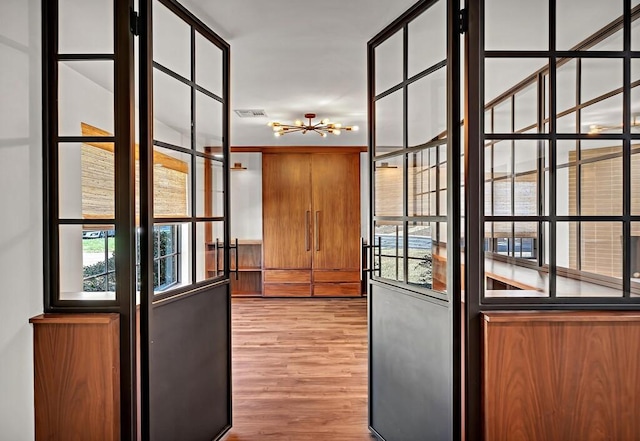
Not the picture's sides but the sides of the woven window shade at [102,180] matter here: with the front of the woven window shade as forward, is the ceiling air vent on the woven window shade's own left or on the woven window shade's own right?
on the woven window shade's own left

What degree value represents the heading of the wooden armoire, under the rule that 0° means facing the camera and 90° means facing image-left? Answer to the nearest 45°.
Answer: approximately 0°

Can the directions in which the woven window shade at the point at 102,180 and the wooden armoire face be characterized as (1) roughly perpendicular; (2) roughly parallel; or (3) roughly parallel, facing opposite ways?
roughly perpendicular

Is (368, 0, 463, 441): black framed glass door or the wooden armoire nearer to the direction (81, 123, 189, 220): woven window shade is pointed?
the black framed glass door

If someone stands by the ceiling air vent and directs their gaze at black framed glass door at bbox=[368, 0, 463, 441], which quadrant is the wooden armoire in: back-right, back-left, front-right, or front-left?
back-left

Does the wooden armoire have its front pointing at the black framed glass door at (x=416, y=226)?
yes

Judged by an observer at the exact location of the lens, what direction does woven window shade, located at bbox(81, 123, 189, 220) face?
facing the viewer and to the right of the viewer

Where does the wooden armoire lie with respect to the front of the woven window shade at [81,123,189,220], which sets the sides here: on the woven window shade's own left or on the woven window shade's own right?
on the woven window shade's own left

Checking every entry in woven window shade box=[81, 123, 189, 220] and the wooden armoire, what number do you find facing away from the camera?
0

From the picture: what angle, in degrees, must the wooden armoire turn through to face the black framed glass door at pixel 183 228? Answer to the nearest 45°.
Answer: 0° — it already faces it
